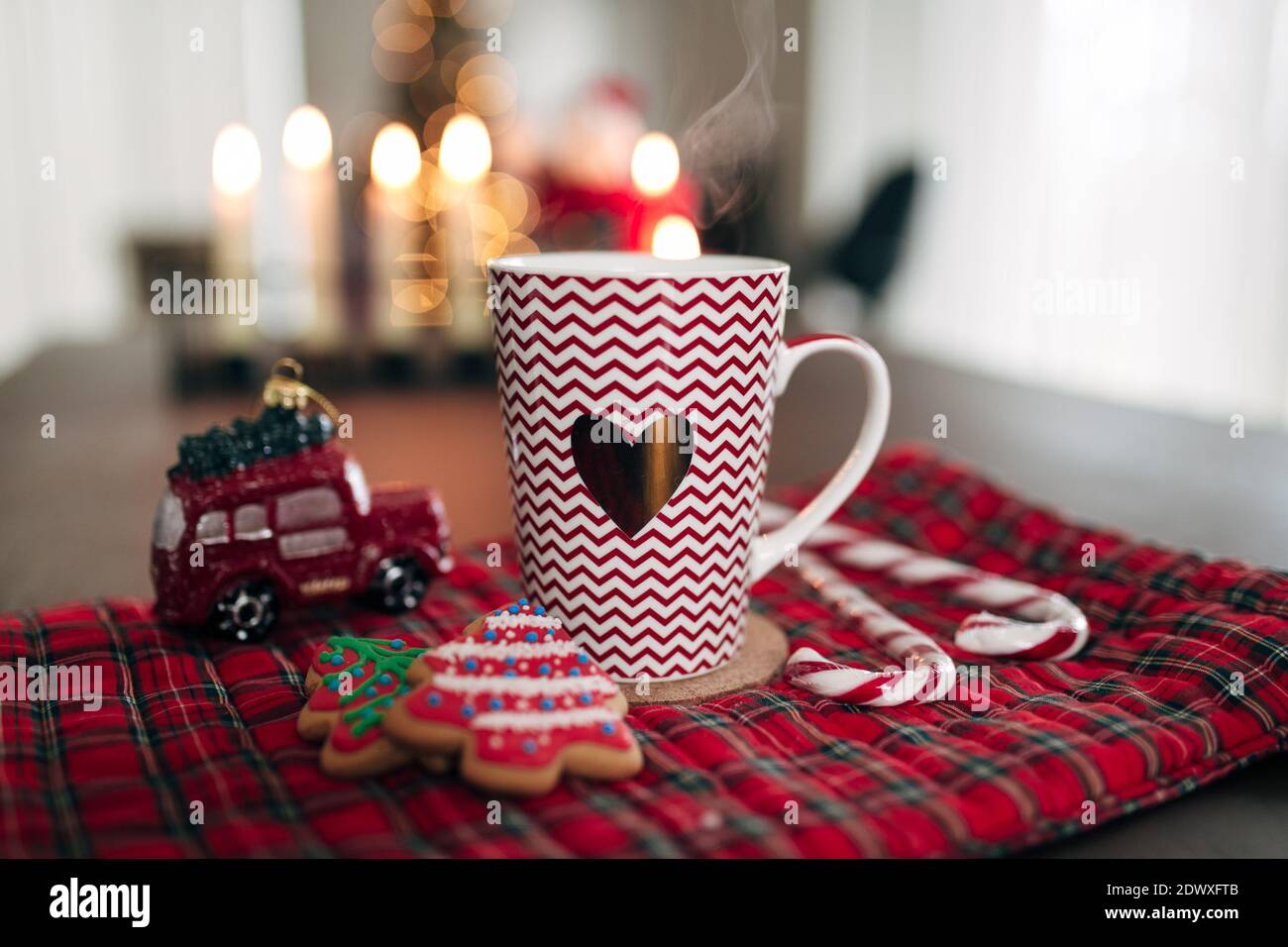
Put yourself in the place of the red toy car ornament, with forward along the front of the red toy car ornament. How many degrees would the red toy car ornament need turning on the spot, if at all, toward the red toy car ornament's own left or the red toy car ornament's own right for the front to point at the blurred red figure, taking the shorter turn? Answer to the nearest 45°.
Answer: approximately 45° to the red toy car ornament's own left

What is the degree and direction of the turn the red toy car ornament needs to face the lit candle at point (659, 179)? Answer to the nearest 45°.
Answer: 0° — it already faces it

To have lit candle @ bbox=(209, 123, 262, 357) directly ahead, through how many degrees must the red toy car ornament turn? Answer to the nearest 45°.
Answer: approximately 45° to its left

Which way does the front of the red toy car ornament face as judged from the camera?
facing away from the viewer and to the right of the viewer
